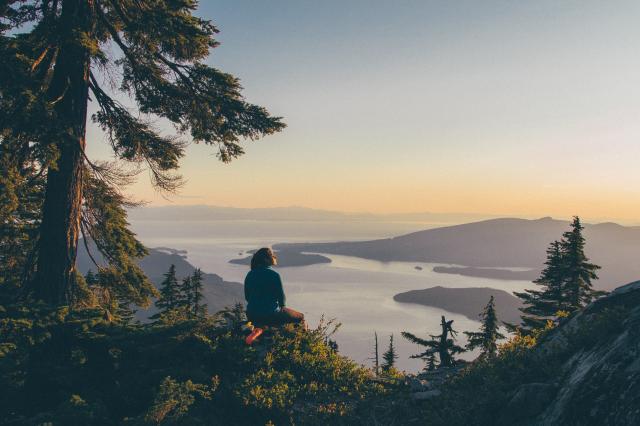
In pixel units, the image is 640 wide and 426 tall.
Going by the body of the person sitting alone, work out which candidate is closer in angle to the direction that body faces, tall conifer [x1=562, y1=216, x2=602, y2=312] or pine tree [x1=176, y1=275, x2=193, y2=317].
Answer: the tall conifer

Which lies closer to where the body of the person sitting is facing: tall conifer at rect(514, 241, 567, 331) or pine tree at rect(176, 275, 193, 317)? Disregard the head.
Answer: the tall conifer

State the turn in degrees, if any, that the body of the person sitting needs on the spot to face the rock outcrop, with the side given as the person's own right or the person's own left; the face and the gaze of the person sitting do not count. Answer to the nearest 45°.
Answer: approximately 90° to the person's own right

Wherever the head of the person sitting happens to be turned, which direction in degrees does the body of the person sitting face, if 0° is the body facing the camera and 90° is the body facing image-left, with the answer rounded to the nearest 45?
approximately 225°

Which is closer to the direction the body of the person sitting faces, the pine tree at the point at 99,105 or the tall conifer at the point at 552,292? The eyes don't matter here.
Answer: the tall conifer

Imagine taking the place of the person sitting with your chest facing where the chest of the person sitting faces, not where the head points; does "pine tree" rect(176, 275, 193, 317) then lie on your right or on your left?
on your left

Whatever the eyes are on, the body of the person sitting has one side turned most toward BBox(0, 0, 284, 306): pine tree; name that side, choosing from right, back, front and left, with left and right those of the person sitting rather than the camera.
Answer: left
